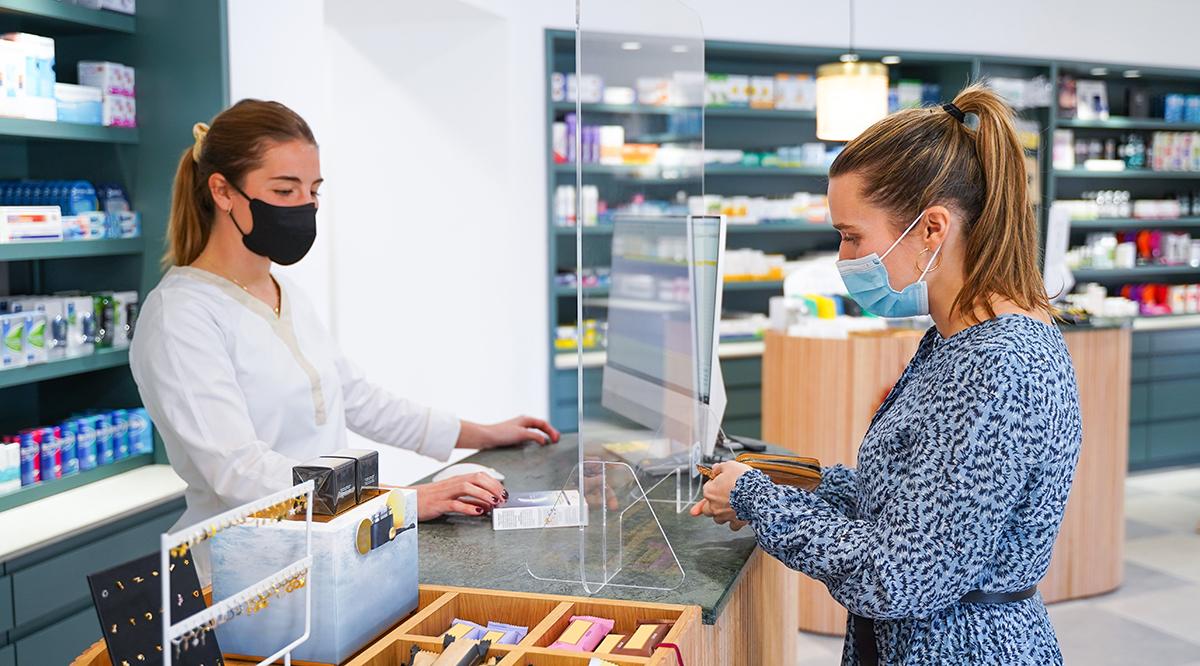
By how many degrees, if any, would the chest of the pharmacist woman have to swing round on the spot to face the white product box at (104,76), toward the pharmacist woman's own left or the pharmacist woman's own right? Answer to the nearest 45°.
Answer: approximately 135° to the pharmacist woman's own left

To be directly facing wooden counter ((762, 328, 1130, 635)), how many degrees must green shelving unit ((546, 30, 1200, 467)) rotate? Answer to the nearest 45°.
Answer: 0° — it already faces it

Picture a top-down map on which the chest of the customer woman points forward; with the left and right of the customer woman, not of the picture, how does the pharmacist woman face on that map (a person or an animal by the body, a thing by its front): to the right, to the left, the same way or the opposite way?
the opposite way

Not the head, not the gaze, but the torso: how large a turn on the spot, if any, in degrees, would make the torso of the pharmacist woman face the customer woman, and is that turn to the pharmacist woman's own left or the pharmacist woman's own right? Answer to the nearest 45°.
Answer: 0° — they already face them

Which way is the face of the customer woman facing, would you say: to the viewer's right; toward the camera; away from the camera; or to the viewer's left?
to the viewer's left

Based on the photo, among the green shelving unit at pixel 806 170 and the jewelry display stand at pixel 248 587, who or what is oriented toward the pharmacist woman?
the green shelving unit

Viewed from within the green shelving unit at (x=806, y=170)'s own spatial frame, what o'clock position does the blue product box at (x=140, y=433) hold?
The blue product box is roughly at 1 o'clock from the green shelving unit.

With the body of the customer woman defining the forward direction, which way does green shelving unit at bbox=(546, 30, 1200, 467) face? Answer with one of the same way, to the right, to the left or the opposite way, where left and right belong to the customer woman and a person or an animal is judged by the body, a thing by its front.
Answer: to the left

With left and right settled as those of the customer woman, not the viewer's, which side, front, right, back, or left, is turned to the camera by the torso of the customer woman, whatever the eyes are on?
left

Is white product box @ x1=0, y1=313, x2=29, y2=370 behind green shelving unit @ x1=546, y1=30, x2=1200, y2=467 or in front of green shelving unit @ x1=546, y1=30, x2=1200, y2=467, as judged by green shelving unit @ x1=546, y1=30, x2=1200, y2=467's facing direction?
in front

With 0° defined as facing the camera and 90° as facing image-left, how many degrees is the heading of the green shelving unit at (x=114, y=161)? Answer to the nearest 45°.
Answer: approximately 315°
